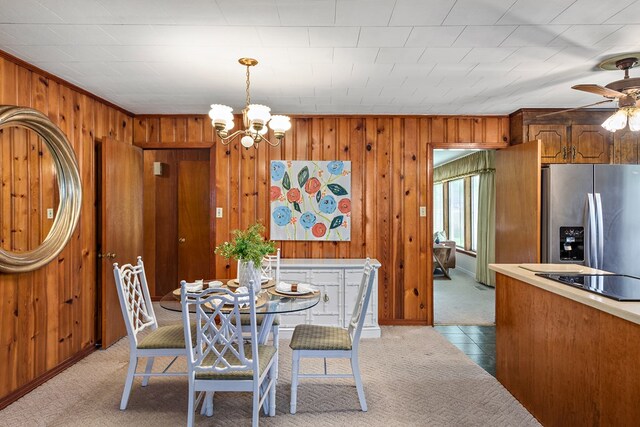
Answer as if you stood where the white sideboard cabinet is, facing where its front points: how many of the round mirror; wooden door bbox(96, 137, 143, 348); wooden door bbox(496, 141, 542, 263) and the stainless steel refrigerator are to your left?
2

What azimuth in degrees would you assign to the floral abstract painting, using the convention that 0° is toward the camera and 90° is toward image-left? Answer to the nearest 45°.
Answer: approximately 0°

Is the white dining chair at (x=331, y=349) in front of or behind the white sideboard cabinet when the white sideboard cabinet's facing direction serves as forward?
in front

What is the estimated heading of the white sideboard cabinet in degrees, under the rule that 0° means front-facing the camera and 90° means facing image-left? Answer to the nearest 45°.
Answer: approximately 0°

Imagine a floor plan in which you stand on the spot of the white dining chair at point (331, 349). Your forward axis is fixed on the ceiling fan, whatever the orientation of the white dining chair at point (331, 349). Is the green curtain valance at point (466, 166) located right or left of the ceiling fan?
left

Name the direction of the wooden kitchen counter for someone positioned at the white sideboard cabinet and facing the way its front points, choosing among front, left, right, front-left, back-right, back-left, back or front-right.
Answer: front-left

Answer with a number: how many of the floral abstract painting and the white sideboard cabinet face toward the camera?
2

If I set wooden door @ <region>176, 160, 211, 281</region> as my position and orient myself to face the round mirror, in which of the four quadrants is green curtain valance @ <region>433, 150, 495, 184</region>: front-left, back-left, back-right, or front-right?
back-left

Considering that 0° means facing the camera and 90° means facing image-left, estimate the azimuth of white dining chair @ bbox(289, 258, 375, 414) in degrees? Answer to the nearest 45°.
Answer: approximately 90°

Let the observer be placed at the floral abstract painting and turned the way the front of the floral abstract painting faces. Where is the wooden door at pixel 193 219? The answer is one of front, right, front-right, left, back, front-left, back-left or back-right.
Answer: back-right

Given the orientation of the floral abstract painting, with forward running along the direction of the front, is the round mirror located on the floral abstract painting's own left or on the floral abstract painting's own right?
on the floral abstract painting's own right

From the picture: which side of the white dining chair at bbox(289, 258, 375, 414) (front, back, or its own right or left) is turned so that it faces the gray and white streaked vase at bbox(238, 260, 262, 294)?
front
